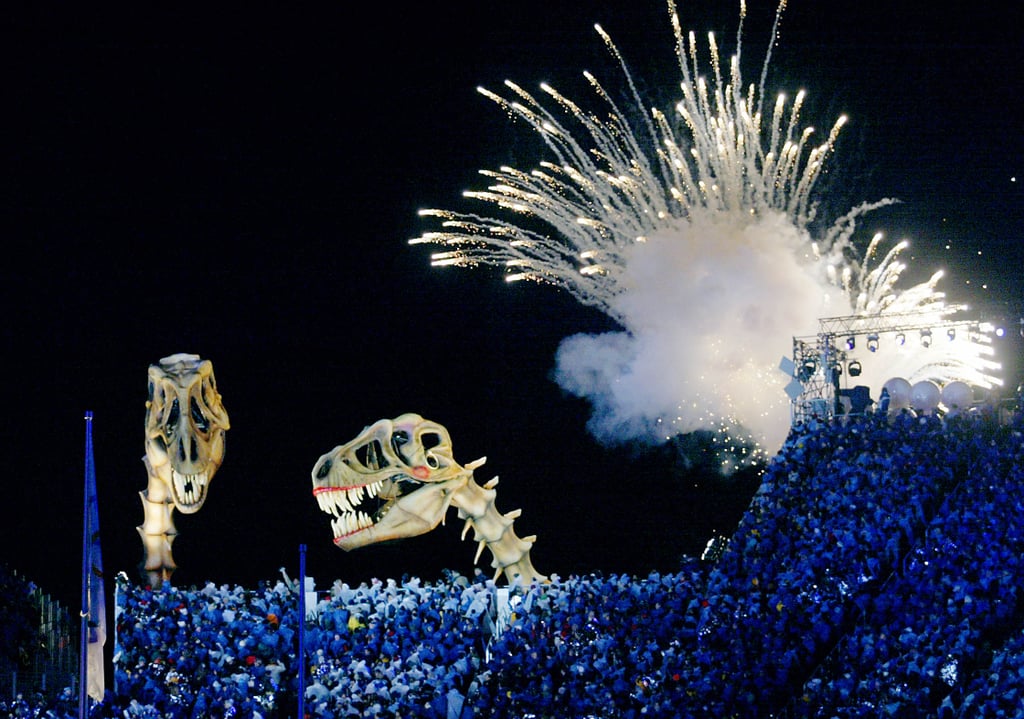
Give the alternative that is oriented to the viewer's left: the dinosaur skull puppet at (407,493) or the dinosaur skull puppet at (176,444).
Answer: the dinosaur skull puppet at (407,493)

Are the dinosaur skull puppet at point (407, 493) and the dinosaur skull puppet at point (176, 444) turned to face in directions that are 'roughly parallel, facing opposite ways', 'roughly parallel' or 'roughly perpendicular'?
roughly perpendicular

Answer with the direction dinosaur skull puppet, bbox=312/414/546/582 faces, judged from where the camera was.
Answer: facing to the left of the viewer

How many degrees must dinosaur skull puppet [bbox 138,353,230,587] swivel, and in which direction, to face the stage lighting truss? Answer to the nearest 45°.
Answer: approximately 90° to its left

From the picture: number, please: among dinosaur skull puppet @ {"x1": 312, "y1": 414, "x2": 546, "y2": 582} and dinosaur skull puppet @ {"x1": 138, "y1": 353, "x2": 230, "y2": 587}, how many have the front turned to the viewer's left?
1

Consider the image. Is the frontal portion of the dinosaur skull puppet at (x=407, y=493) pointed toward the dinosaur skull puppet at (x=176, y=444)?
yes

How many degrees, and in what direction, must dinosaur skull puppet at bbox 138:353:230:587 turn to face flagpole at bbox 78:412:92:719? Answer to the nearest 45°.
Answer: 0° — it already faces it

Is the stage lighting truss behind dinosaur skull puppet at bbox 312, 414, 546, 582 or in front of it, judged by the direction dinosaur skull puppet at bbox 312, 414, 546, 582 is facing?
behind

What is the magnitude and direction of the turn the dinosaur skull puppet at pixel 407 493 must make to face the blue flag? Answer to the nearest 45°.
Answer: approximately 45° to its left

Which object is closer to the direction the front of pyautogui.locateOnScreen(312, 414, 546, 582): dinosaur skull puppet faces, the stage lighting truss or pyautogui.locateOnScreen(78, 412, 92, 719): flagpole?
the flagpole

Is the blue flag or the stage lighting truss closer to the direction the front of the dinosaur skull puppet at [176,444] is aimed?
the blue flag

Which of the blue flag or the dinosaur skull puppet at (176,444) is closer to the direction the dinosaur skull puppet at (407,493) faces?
the dinosaur skull puppet

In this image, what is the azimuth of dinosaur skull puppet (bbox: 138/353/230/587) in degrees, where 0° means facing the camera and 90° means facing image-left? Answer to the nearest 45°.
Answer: approximately 0°

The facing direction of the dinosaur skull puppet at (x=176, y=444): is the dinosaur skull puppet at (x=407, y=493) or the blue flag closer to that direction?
the blue flag
